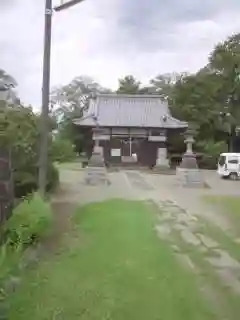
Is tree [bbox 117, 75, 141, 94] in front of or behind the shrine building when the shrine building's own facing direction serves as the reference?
behind

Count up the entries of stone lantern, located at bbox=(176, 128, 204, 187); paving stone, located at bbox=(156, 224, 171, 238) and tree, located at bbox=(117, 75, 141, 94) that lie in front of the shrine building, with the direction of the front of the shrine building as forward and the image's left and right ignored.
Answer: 2

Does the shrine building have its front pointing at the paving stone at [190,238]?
yes

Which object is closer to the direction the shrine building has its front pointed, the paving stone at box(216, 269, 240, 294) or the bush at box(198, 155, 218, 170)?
the paving stone

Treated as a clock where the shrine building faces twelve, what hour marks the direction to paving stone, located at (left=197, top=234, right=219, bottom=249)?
The paving stone is roughly at 12 o'clock from the shrine building.

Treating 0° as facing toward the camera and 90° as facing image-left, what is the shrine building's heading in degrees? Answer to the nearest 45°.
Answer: approximately 0°

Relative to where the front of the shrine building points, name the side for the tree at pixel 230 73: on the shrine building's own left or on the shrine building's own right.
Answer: on the shrine building's own left

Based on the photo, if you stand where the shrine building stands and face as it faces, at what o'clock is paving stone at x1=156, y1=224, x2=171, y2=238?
The paving stone is roughly at 12 o'clock from the shrine building.

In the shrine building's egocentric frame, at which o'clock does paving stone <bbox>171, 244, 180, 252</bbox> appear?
The paving stone is roughly at 12 o'clock from the shrine building.

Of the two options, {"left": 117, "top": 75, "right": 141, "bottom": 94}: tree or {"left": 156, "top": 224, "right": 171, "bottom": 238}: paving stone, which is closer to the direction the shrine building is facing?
the paving stone
